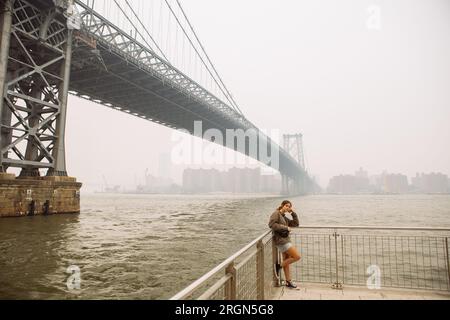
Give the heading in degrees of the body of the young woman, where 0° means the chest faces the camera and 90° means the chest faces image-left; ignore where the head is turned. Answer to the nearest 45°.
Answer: approximately 315°

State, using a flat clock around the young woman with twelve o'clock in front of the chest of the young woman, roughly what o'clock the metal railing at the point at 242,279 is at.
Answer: The metal railing is roughly at 2 o'clock from the young woman.

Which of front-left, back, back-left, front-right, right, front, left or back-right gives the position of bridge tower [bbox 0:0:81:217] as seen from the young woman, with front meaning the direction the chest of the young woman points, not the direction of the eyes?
back
